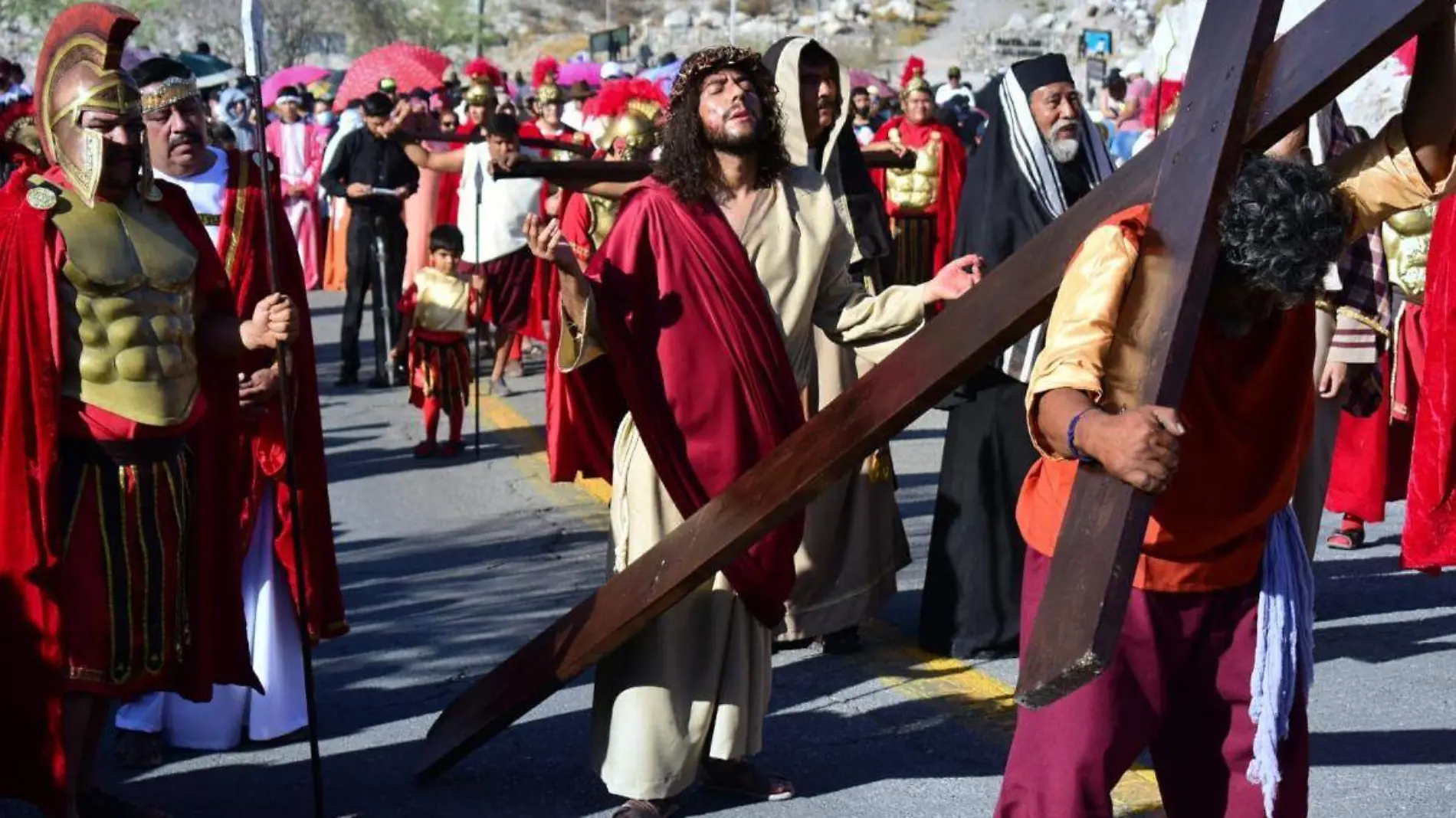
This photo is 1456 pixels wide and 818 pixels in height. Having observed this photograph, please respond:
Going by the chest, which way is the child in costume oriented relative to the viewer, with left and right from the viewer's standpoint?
facing the viewer

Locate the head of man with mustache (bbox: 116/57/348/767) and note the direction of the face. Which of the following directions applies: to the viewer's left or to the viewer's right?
to the viewer's right

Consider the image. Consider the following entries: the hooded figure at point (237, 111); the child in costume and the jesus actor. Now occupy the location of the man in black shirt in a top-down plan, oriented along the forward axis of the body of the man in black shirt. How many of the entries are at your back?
1

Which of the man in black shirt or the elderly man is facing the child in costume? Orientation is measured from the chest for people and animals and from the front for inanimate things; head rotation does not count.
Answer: the man in black shirt

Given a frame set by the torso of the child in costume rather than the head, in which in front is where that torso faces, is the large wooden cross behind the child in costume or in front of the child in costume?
in front

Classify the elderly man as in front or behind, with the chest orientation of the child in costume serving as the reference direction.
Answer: in front

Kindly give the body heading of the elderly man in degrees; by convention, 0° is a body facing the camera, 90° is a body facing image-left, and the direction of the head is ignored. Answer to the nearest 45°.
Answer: approximately 315°

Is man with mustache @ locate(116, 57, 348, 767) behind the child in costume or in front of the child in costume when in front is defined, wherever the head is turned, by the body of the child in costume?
in front

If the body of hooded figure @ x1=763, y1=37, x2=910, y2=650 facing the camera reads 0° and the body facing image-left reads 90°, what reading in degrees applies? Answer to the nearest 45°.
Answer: approximately 315°

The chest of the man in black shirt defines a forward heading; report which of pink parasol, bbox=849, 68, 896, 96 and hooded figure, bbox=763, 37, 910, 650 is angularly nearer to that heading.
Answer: the hooded figure

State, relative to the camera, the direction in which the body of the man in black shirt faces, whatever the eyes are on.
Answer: toward the camera

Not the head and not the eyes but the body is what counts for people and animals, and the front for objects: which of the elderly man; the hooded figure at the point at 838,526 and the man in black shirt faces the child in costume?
the man in black shirt

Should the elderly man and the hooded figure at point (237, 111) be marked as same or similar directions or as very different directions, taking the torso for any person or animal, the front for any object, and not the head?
same or similar directions

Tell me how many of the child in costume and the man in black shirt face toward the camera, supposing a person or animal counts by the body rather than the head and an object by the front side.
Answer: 2
